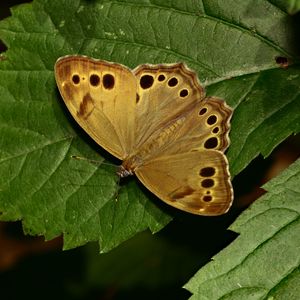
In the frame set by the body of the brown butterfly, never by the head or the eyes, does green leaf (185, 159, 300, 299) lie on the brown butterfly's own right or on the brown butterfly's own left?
on the brown butterfly's own left

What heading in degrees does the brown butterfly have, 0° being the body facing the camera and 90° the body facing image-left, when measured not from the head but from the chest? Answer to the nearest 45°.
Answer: approximately 45°
